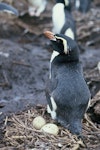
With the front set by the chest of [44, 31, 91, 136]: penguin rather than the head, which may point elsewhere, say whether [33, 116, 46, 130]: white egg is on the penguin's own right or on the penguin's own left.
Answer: on the penguin's own left

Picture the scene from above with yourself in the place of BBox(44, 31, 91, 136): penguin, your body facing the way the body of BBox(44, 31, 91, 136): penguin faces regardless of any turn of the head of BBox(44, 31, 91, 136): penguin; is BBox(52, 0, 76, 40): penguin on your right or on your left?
on your right

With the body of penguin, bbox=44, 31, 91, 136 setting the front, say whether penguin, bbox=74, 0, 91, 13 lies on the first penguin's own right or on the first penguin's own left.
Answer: on the first penguin's own right

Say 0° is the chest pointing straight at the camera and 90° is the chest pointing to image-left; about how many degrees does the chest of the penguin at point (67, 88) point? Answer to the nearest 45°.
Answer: approximately 135°
